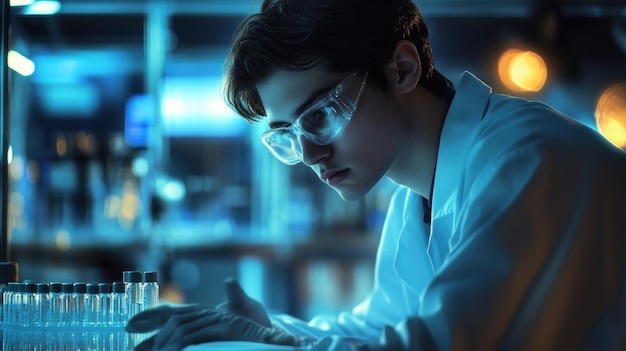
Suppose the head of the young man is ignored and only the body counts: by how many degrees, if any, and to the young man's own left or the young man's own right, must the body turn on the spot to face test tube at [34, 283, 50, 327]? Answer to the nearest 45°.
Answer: approximately 45° to the young man's own right

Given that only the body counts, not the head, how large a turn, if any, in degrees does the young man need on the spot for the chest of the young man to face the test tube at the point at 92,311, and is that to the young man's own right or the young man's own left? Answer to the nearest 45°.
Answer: approximately 45° to the young man's own right

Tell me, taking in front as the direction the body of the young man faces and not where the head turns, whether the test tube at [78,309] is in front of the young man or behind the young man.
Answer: in front

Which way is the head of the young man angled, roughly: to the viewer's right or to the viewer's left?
to the viewer's left

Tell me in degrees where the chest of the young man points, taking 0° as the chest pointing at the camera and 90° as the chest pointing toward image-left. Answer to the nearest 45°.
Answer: approximately 45°

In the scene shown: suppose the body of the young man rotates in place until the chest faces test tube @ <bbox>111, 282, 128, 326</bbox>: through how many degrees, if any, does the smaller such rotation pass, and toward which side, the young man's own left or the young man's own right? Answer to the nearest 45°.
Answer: approximately 45° to the young man's own right
